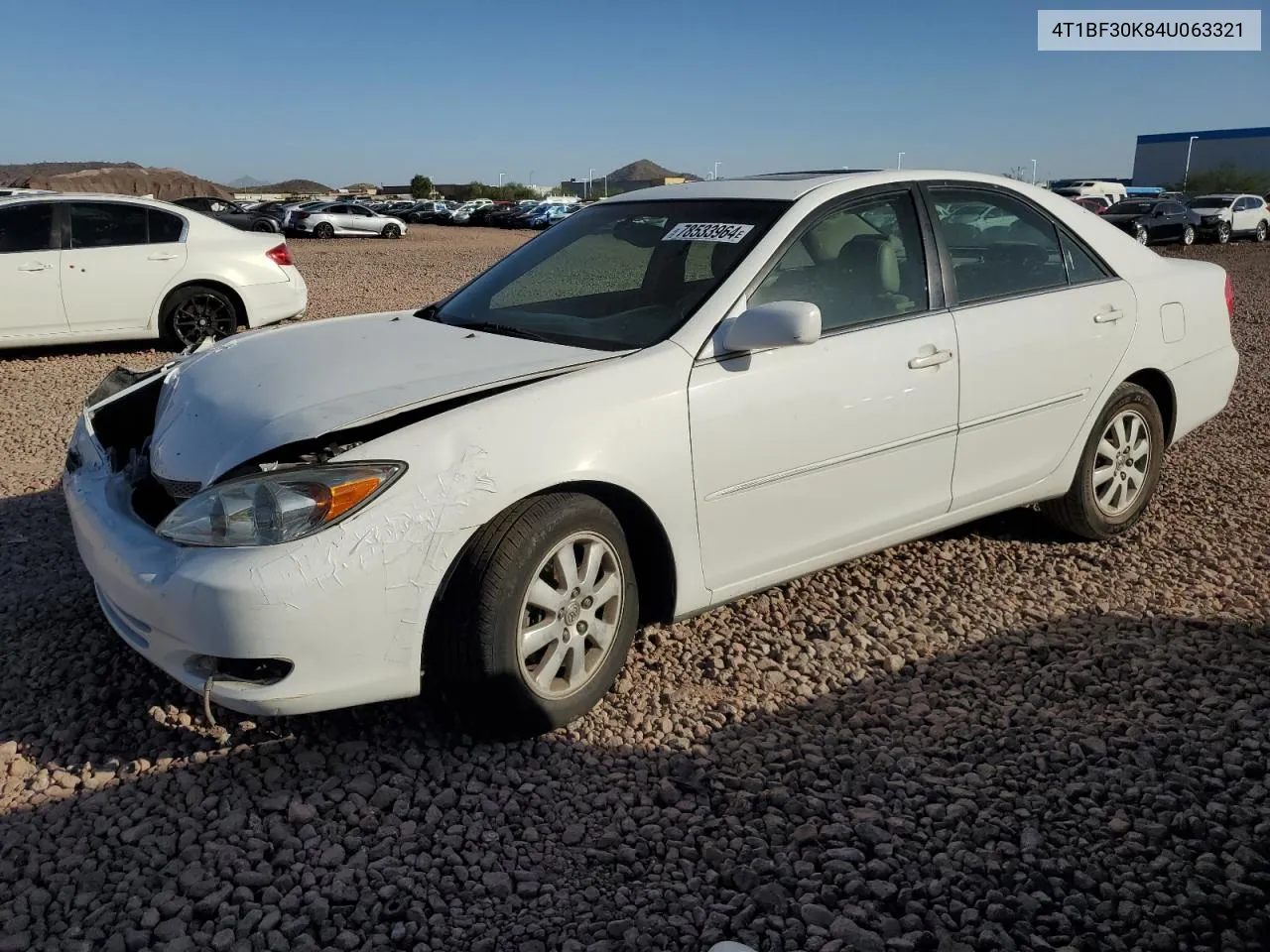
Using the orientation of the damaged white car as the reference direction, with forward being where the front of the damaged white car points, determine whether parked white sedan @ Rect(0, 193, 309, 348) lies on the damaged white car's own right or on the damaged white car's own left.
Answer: on the damaged white car's own right

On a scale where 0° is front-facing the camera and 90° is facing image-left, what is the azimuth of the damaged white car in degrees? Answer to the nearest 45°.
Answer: approximately 45°

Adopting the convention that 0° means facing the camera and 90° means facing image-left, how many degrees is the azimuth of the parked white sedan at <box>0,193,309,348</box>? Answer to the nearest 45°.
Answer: approximately 90°

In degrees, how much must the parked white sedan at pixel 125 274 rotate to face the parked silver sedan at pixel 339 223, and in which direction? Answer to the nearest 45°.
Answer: approximately 90° to its right
